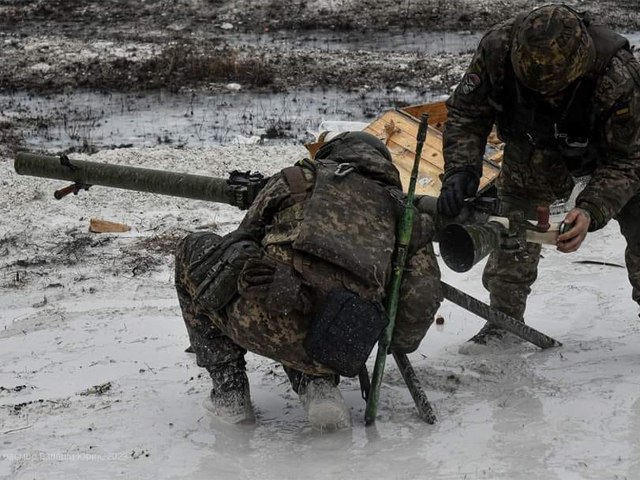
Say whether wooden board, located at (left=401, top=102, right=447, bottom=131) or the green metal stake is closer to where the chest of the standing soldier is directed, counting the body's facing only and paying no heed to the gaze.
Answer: the green metal stake

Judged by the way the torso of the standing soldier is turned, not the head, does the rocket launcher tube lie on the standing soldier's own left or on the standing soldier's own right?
on the standing soldier's own right

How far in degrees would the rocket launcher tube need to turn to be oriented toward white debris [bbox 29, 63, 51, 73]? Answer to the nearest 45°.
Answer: approximately 90° to its right

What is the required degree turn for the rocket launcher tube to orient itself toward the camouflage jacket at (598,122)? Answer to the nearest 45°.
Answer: approximately 135° to its left

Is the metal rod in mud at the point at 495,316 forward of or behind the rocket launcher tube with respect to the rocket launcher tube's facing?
behind

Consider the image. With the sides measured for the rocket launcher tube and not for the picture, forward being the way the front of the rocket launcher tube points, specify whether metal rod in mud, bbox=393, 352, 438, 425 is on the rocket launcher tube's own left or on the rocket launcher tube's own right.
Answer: on the rocket launcher tube's own left

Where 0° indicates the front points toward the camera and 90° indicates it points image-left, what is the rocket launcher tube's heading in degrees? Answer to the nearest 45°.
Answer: approximately 90°
